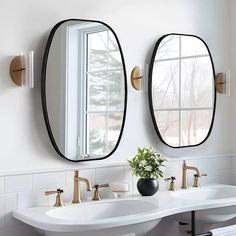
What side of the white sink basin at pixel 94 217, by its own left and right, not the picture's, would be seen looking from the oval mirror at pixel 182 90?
left

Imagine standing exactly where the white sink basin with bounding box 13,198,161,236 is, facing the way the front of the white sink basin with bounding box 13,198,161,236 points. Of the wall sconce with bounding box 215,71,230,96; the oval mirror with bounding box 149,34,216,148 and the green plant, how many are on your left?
3

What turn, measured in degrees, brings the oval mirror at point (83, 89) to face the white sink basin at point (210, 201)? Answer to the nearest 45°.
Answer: approximately 45° to its left

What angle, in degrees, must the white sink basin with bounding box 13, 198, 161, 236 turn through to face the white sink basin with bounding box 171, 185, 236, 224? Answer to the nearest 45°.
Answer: approximately 90° to its left

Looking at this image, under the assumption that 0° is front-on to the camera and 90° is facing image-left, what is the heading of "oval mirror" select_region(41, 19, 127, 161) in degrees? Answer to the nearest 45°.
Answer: approximately 315°

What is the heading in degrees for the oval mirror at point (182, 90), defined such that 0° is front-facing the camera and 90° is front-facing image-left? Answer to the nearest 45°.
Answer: approximately 315°

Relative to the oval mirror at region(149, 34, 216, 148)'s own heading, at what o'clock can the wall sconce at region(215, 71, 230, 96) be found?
The wall sconce is roughly at 9 o'clock from the oval mirror.

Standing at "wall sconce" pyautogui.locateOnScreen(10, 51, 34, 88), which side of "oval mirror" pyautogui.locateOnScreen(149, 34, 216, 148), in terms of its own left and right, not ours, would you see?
right
